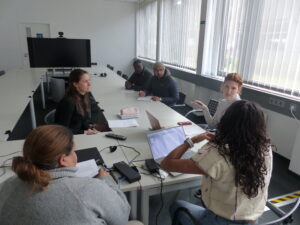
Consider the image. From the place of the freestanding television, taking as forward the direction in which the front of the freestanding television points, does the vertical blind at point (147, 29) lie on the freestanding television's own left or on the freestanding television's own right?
on the freestanding television's own left

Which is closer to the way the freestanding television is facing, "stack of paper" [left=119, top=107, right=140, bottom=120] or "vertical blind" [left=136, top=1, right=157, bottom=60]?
the stack of paper

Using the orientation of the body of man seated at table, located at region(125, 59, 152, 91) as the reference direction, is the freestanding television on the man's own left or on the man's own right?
on the man's own right

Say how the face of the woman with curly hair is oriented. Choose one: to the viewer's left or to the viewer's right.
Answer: to the viewer's left

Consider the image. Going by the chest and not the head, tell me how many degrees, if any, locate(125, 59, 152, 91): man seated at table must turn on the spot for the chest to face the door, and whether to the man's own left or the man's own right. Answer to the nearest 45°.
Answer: approximately 90° to the man's own right

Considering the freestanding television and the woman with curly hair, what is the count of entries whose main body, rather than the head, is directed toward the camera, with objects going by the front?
1

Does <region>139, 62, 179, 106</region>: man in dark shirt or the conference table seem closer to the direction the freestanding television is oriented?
the conference table

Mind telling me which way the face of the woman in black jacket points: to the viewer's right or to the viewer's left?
to the viewer's right

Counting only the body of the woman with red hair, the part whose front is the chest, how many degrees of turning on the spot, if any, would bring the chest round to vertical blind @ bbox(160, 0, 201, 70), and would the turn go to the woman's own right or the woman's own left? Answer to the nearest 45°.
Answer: approximately 135° to the woman's own right

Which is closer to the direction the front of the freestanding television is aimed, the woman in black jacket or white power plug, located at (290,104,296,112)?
the woman in black jacket
